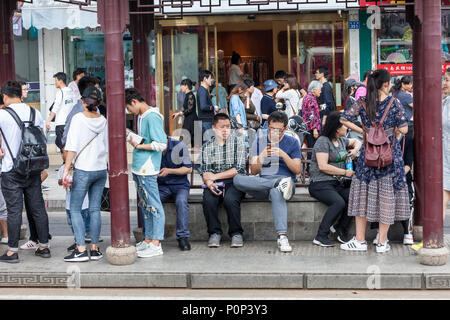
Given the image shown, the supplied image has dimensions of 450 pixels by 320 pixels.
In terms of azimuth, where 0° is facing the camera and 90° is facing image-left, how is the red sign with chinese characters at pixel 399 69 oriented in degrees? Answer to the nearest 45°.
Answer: approximately 0°

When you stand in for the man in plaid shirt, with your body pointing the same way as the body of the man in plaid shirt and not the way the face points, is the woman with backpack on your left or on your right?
on your left

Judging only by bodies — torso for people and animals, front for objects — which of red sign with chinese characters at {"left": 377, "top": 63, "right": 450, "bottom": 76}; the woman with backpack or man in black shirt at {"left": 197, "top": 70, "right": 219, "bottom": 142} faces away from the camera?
the woman with backpack

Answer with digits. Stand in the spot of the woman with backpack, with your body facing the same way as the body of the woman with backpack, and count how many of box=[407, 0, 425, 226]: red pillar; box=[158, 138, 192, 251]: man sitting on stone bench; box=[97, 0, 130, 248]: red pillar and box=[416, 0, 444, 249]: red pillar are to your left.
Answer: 2

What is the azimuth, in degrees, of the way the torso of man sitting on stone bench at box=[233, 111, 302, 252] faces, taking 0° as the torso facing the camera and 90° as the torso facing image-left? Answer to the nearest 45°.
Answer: approximately 0°

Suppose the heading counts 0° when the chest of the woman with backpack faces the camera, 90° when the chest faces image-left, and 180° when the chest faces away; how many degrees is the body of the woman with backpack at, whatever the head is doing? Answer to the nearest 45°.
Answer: approximately 180°
